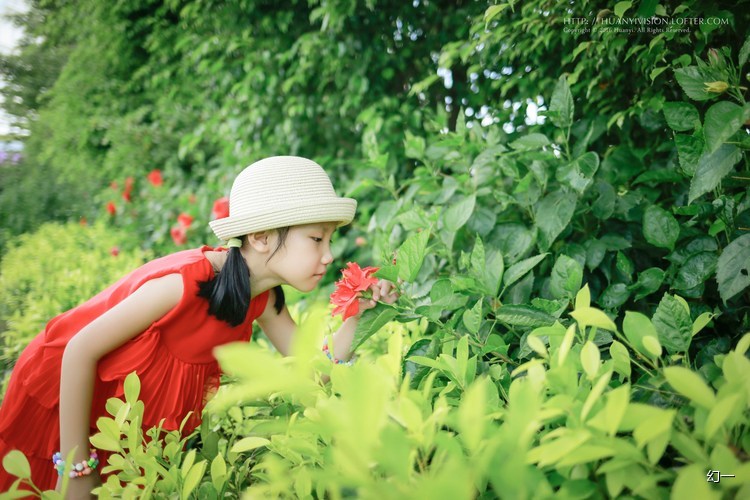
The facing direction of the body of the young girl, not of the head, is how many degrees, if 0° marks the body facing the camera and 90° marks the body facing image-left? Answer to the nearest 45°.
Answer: approximately 270°

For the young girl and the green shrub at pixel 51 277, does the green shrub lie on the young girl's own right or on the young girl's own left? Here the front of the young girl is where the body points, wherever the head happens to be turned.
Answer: on the young girl's own left

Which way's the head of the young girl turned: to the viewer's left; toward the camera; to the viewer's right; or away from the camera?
to the viewer's right

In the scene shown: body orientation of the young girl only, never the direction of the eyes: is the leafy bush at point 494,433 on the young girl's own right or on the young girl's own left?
on the young girl's own right

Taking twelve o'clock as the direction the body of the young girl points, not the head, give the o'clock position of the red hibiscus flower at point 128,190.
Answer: The red hibiscus flower is roughly at 9 o'clock from the young girl.
